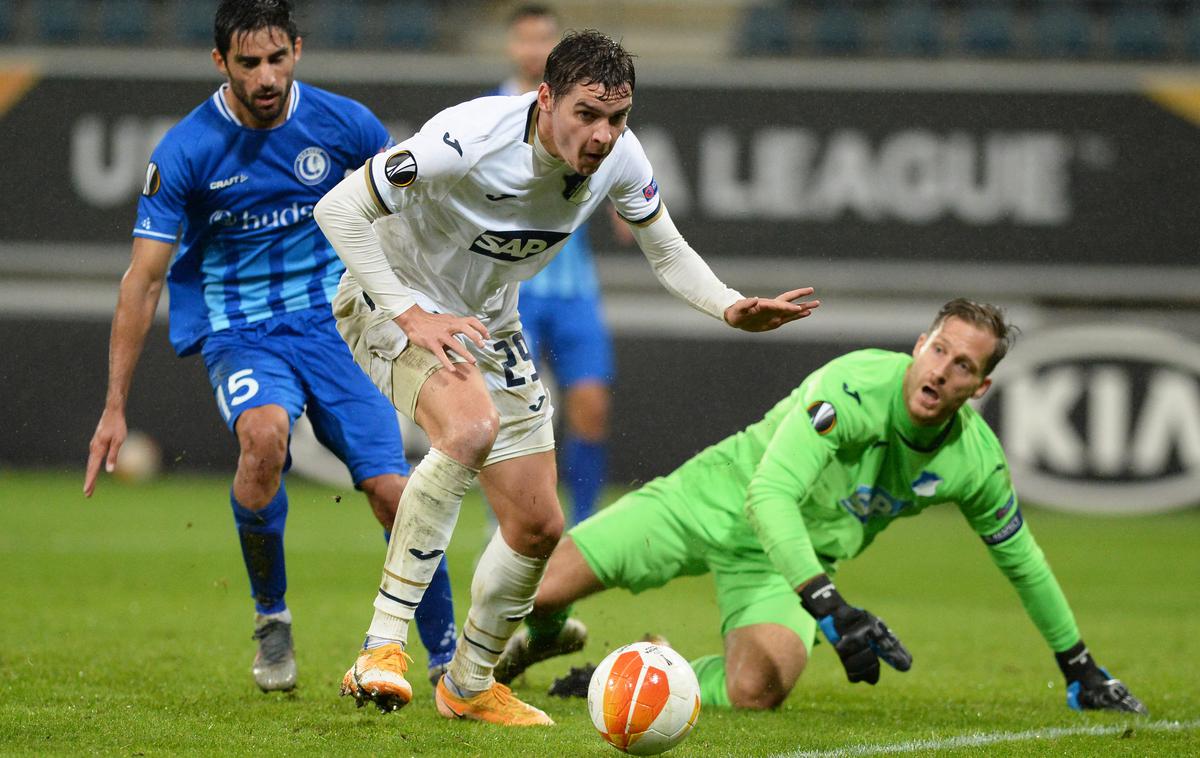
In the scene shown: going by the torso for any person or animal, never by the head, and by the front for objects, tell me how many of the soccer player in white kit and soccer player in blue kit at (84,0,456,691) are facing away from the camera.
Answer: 0

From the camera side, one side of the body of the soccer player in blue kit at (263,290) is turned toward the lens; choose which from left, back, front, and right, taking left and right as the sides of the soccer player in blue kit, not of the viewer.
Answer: front

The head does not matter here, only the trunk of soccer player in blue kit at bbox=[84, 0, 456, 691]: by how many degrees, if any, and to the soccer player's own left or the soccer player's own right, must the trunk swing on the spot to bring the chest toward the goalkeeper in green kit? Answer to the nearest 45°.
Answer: approximately 90° to the soccer player's own left

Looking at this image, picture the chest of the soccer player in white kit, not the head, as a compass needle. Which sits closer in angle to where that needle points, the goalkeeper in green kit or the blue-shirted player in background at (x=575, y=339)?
the goalkeeper in green kit

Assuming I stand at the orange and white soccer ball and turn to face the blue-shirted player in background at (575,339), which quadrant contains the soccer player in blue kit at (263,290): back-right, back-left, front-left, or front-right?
front-left

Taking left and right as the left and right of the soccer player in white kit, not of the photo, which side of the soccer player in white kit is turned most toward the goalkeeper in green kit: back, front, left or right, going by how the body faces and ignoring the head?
left

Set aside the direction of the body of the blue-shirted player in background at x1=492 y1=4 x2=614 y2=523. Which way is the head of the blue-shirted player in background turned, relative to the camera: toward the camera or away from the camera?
toward the camera

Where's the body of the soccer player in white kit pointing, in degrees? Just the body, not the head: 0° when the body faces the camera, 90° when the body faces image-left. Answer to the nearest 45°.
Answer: approximately 315°

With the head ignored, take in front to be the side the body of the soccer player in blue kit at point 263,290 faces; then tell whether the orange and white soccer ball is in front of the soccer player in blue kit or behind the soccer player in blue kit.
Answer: in front

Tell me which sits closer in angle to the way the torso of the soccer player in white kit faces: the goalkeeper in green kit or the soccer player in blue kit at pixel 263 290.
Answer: the goalkeeper in green kit

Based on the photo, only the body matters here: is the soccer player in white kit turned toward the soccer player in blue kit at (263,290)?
no

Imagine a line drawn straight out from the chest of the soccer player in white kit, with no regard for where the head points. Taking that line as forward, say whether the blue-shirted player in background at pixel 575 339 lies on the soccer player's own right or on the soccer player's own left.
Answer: on the soccer player's own left
